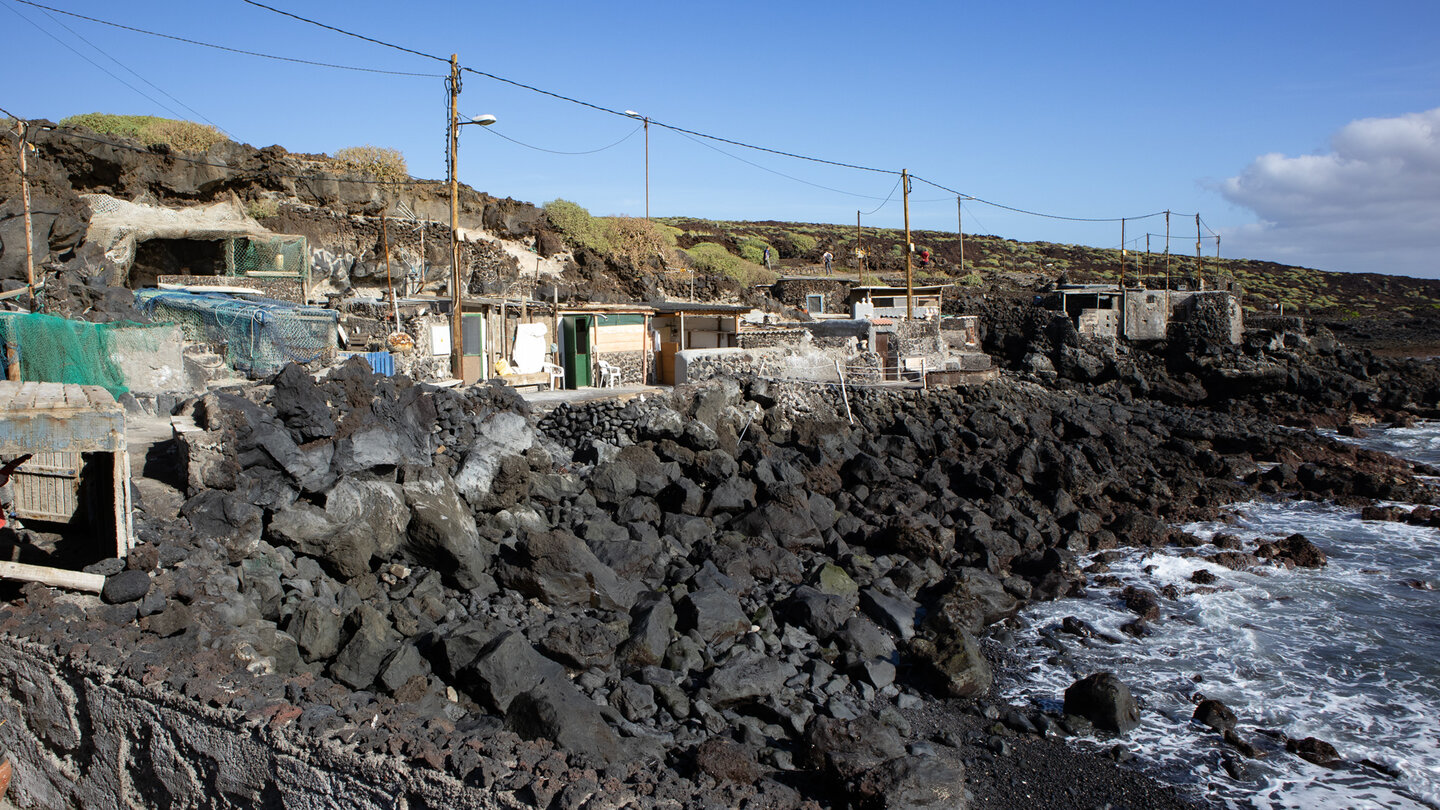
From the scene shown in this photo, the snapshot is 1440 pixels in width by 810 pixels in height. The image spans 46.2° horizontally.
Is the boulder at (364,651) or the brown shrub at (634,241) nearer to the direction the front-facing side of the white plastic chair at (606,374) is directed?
the boulder

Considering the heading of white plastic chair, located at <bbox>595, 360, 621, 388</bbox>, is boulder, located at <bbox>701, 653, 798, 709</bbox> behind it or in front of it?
in front

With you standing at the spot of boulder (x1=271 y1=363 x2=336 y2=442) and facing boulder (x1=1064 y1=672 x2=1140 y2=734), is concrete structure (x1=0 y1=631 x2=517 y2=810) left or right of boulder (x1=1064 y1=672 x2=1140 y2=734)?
right

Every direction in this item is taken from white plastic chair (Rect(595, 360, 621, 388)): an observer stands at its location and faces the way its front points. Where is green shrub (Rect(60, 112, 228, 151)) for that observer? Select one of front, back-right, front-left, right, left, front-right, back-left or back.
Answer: back

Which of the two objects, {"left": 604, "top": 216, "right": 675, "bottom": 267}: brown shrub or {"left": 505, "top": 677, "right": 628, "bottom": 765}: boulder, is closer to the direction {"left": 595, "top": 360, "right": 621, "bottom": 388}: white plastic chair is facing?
the boulder

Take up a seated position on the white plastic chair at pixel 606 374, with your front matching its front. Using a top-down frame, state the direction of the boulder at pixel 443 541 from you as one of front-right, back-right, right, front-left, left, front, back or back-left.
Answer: front-right

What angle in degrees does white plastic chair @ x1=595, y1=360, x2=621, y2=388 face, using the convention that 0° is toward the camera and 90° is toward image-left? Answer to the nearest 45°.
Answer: approximately 315°
